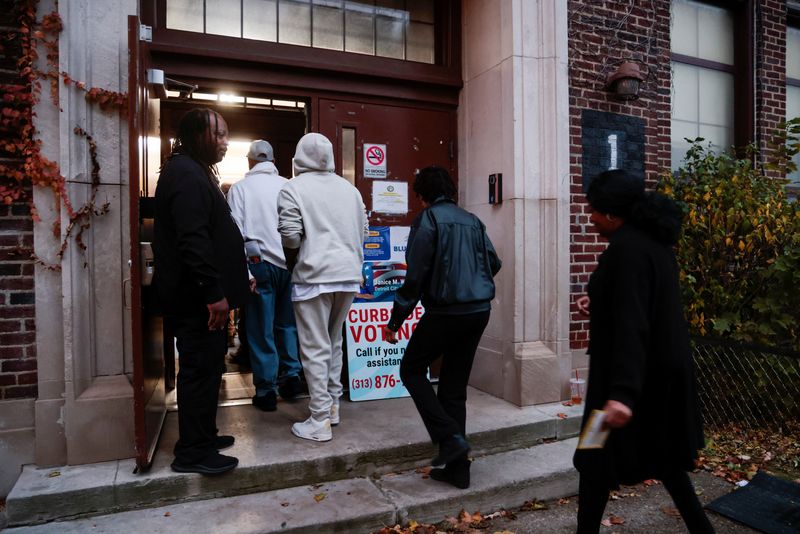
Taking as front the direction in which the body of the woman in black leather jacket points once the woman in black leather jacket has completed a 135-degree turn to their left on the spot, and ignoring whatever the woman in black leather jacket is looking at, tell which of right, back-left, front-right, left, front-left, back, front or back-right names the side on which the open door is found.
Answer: right

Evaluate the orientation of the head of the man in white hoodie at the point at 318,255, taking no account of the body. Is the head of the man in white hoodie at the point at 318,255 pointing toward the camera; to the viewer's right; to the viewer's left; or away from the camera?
away from the camera

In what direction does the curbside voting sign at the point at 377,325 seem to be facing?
toward the camera

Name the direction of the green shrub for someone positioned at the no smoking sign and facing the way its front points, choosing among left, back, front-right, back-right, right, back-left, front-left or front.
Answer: left

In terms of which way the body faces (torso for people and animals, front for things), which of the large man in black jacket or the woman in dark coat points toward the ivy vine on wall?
the woman in dark coat

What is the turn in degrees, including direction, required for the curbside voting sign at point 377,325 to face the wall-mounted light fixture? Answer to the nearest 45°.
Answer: approximately 90° to its left

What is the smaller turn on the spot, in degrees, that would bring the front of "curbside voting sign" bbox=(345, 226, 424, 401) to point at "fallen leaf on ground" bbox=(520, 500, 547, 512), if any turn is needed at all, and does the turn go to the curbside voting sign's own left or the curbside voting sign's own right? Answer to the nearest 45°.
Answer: approximately 45° to the curbside voting sign's own left

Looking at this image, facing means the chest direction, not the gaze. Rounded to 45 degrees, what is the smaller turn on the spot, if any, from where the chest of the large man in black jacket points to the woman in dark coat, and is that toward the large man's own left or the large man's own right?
approximately 45° to the large man's own right

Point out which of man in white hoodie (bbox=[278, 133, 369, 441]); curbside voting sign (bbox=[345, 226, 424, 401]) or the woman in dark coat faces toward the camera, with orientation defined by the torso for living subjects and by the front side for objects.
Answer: the curbside voting sign

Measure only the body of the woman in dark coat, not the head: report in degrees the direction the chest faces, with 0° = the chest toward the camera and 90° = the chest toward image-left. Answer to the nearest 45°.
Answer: approximately 90°

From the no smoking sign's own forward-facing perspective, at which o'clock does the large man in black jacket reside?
The large man in black jacket is roughly at 1 o'clock from the no smoking sign.
